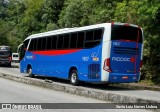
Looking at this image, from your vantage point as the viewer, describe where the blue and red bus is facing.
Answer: facing away from the viewer and to the left of the viewer
